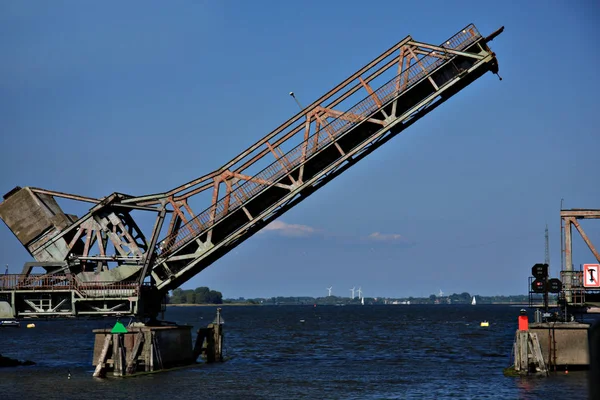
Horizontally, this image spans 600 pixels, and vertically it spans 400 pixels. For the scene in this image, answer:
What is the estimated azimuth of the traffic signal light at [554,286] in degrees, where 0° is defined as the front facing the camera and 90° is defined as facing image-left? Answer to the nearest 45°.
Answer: approximately 0°

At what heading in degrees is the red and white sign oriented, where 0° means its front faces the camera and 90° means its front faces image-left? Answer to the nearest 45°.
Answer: approximately 0°

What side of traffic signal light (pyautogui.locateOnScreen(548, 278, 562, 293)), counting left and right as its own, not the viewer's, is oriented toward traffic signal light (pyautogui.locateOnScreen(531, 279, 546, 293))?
right

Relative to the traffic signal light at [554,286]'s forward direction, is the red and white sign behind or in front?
behind

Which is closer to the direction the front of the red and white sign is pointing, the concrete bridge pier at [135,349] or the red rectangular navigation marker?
the red rectangular navigation marker

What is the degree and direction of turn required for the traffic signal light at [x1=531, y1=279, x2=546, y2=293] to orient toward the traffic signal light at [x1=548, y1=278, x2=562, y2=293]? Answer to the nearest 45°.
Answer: approximately 90° to its left
